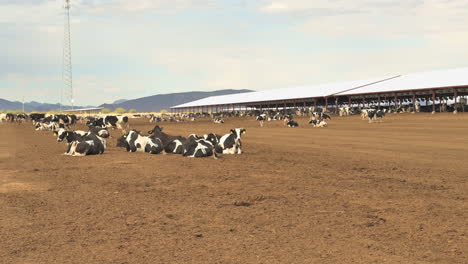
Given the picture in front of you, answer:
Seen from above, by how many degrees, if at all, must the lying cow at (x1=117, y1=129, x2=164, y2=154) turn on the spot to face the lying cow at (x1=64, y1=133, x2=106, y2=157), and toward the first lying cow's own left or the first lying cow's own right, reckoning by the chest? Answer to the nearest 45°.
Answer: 0° — it already faces it

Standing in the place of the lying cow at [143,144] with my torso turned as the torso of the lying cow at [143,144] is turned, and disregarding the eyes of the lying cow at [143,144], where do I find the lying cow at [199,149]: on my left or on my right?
on my left

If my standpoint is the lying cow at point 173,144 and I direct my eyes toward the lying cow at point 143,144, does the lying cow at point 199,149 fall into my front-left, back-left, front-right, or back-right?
back-left

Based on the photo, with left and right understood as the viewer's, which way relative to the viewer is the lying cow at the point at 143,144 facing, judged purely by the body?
facing to the left of the viewer
